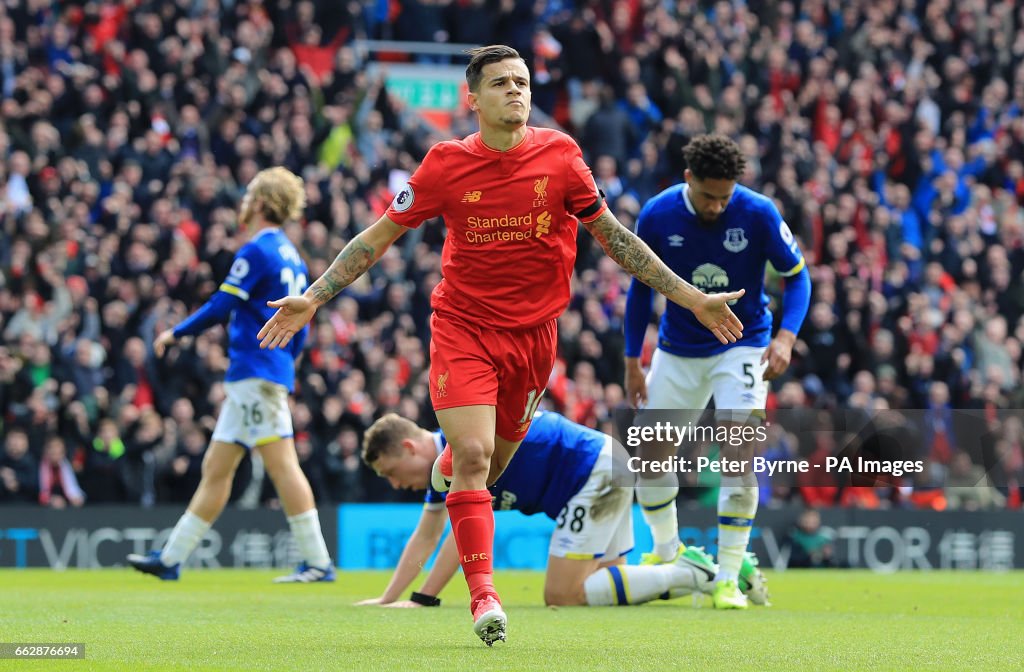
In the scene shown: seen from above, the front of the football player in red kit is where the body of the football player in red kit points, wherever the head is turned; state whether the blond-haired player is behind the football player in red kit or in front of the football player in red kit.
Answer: behind

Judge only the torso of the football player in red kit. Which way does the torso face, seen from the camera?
toward the camera

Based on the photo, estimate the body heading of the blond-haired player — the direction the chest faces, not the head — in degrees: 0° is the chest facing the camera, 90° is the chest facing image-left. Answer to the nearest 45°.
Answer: approximately 90°

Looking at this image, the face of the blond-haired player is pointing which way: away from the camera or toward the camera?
away from the camera
